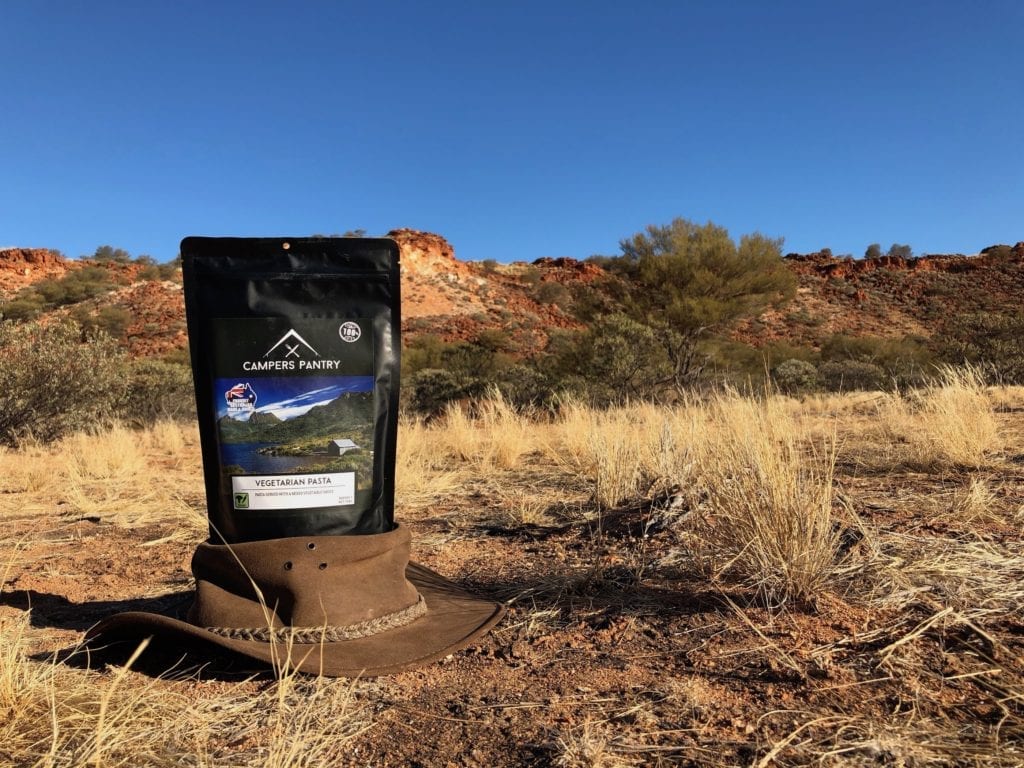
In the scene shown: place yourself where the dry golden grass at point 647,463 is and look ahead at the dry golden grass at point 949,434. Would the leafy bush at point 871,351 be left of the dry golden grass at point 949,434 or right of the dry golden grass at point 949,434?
left

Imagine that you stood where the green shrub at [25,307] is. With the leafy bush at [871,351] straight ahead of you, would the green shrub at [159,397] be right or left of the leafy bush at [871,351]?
right
